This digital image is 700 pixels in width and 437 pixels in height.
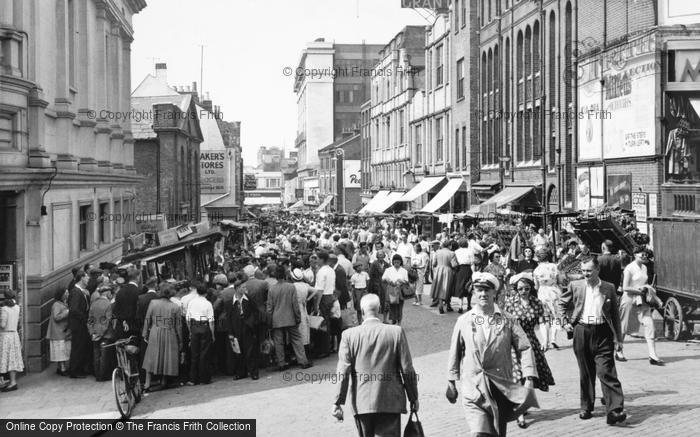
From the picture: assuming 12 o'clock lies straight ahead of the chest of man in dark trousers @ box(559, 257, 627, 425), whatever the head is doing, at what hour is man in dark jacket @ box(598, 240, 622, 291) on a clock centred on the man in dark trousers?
The man in dark jacket is roughly at 6 o'clock from the man in dark trousers.

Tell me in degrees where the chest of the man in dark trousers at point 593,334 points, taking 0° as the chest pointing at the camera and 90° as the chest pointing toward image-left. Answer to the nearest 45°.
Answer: approximately 0°

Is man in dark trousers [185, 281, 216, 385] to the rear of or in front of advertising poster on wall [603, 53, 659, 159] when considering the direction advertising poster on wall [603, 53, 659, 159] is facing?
in front

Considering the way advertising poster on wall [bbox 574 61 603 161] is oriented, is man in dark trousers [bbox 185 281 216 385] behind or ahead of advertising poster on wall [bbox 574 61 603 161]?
ahead

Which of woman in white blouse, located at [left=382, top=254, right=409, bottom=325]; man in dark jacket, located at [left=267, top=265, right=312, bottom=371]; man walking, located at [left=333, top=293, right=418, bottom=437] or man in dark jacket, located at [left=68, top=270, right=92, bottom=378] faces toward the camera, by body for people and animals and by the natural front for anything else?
the woman in white blouse

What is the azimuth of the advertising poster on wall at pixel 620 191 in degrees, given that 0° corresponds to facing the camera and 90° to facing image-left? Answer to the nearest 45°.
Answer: approximately 45°

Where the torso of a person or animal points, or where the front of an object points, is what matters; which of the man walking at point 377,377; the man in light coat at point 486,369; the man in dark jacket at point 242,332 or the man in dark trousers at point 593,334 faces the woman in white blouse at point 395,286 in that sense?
the man walking

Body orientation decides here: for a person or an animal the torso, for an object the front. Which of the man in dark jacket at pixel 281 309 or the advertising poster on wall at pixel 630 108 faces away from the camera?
the man in dark jacket

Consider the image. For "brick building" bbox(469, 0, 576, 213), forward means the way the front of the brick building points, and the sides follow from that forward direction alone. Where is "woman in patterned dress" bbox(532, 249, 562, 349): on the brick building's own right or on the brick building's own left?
on the brick building's own left
